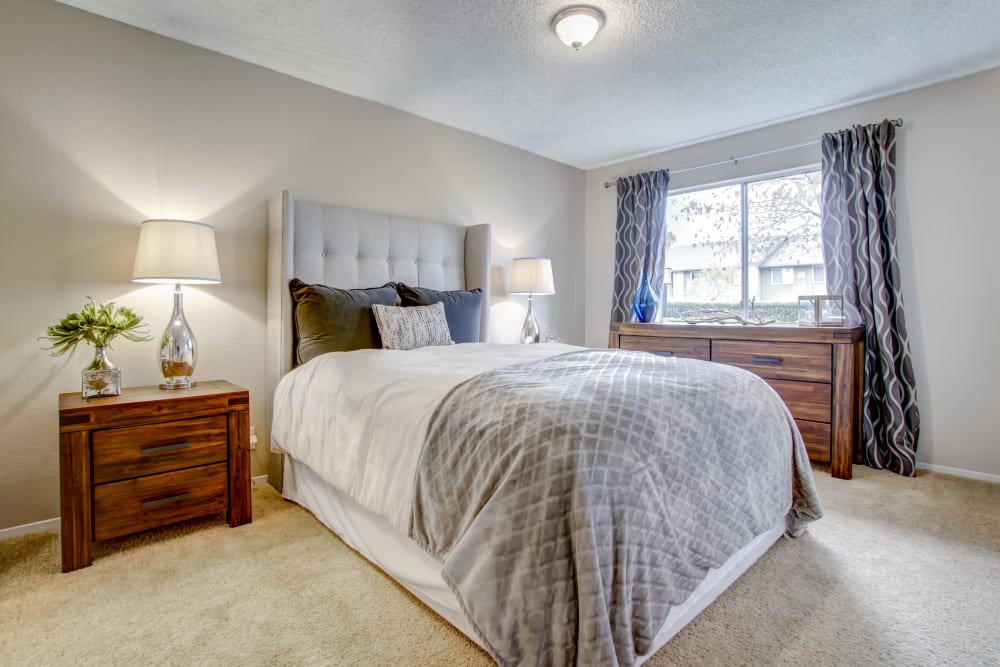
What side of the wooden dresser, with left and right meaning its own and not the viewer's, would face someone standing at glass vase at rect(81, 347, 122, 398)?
front

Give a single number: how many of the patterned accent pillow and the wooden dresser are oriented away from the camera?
0

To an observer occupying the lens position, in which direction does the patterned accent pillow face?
facing the viewer and to the right of the viewer

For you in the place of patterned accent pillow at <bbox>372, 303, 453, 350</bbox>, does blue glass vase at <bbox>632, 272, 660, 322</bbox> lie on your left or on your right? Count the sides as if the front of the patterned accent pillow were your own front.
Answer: on your left

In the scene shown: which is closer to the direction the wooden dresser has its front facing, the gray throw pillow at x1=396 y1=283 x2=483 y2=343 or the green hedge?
the gray throw pillow

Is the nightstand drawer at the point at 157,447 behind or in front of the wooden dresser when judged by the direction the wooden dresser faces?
in front

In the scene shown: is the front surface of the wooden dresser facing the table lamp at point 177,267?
yes

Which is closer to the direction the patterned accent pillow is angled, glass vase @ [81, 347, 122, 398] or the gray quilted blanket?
the gray quilted blanket

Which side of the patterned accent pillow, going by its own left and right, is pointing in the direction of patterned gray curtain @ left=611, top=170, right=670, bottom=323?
left

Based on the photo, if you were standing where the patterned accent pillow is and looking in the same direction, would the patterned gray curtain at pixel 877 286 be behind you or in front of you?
in front

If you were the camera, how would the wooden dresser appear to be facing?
facing the viewer and to the left of the viewer

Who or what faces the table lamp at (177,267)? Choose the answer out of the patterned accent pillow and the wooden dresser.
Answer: the wooden dresser

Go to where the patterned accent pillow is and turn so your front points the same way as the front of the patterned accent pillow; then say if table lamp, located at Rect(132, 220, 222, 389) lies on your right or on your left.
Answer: on your right

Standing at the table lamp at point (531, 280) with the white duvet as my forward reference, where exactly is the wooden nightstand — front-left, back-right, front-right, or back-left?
front-right

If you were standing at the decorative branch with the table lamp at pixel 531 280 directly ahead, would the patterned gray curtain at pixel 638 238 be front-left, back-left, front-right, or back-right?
front-right

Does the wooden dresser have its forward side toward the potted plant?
yes
